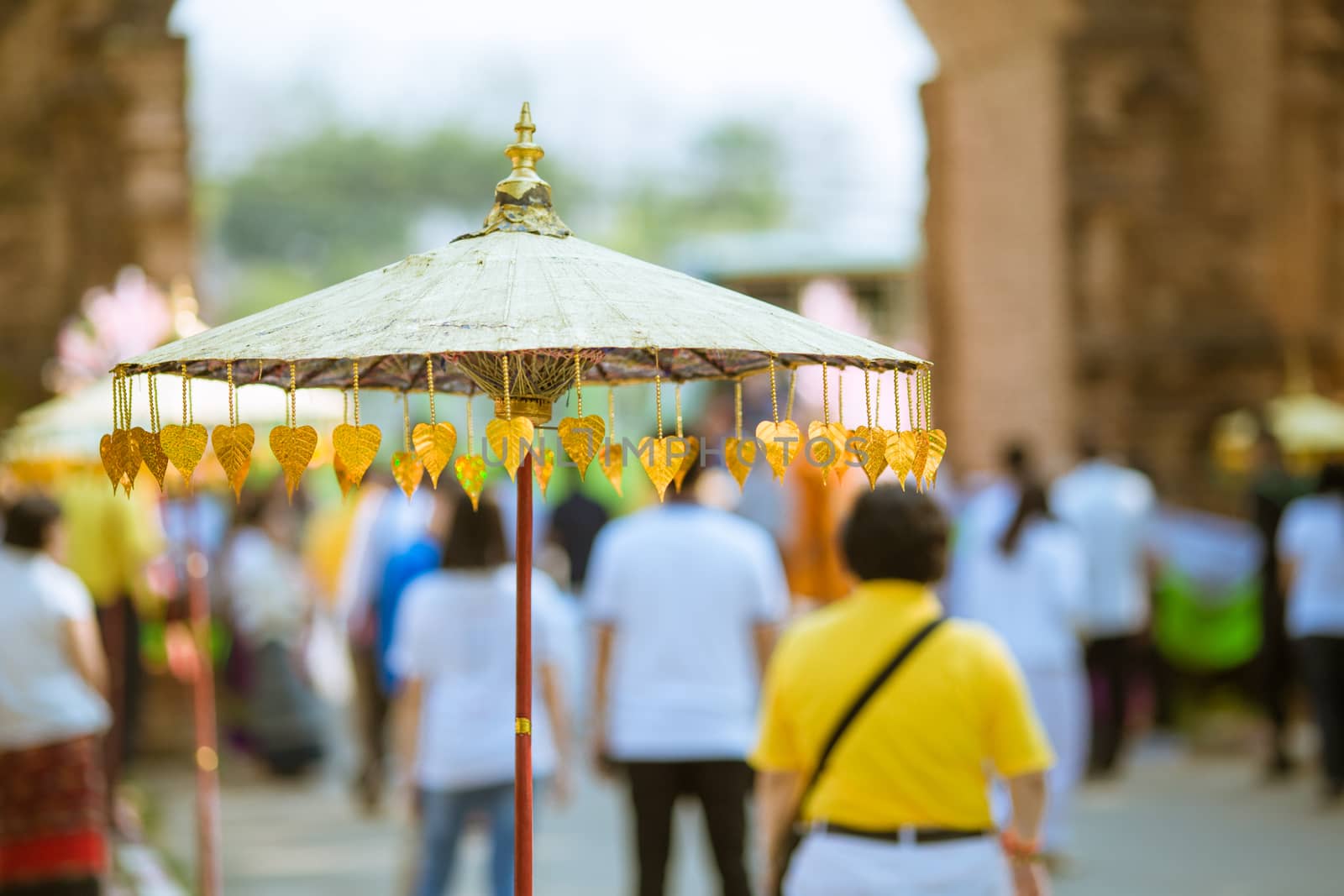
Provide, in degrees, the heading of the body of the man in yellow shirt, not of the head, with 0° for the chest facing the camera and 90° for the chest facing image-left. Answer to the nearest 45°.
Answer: approximately 180°

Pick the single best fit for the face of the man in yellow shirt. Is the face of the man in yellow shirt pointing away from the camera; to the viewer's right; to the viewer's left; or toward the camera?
away from the camera

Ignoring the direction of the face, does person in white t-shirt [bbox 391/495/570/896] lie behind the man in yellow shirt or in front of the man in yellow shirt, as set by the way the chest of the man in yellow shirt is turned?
in front

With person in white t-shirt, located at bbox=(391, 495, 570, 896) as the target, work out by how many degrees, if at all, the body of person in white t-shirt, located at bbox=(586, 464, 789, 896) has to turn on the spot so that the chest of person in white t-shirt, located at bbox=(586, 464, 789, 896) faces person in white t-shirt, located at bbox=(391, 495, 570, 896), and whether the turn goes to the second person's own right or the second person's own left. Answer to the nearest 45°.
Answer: approximately 90° to the second person's own left

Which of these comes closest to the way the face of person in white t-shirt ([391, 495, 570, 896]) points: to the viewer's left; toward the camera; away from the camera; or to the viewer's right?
away from the camera

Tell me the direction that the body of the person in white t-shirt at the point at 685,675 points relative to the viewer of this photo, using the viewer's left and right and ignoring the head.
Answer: facing away from the viewer

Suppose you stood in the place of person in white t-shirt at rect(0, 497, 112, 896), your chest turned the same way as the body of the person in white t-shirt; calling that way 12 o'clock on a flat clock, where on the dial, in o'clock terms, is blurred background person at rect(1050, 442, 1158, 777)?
The blurred background person is roughly at 1 o'clock from the person in white t-shirt.

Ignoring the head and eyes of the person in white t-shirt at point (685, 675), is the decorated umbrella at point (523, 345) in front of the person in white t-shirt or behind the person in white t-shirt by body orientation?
behind

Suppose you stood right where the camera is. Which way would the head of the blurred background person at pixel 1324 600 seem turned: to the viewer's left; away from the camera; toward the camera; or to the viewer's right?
away from the camera

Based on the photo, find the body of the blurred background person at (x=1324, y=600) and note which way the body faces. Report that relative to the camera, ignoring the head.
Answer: away from the camera
